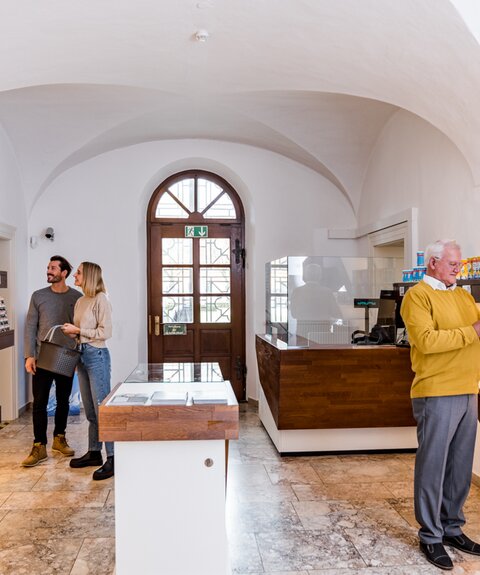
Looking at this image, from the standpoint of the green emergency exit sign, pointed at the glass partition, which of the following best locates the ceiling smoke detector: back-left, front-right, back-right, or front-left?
front-right

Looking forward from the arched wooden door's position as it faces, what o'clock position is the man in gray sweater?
The man in gray sweater is roughly at 1 o'clock from the arched wooden door.

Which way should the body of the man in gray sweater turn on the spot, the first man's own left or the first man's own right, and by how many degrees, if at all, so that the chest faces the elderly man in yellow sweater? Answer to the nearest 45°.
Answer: approximately 45° to the first man's own left

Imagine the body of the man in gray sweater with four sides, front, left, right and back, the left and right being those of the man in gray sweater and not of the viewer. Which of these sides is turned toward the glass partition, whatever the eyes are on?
left

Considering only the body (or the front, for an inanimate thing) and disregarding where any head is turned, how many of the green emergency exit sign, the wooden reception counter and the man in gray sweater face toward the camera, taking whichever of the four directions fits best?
3

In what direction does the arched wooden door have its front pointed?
toward the camera

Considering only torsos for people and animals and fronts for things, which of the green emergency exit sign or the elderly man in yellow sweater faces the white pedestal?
the green emergency exit sign

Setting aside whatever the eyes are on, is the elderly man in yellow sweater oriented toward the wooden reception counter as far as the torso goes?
no

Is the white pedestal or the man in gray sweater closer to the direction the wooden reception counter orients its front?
the white pedestal

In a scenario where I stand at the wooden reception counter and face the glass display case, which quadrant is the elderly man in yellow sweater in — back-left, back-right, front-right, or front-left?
front-left

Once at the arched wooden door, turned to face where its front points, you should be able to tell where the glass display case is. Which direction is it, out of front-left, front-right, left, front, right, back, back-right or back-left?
front

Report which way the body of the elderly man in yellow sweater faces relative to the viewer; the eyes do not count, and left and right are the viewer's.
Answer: facing the viewer and to the right of the viewer

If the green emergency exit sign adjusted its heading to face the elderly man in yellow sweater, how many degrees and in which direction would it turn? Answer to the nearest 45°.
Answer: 0° — it already faces them

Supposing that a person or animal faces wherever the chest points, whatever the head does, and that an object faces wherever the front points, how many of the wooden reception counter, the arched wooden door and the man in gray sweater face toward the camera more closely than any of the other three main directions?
3

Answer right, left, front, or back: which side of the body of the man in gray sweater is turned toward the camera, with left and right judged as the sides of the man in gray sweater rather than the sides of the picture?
front

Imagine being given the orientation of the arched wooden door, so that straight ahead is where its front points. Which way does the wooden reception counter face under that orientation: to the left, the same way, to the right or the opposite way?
the same way
